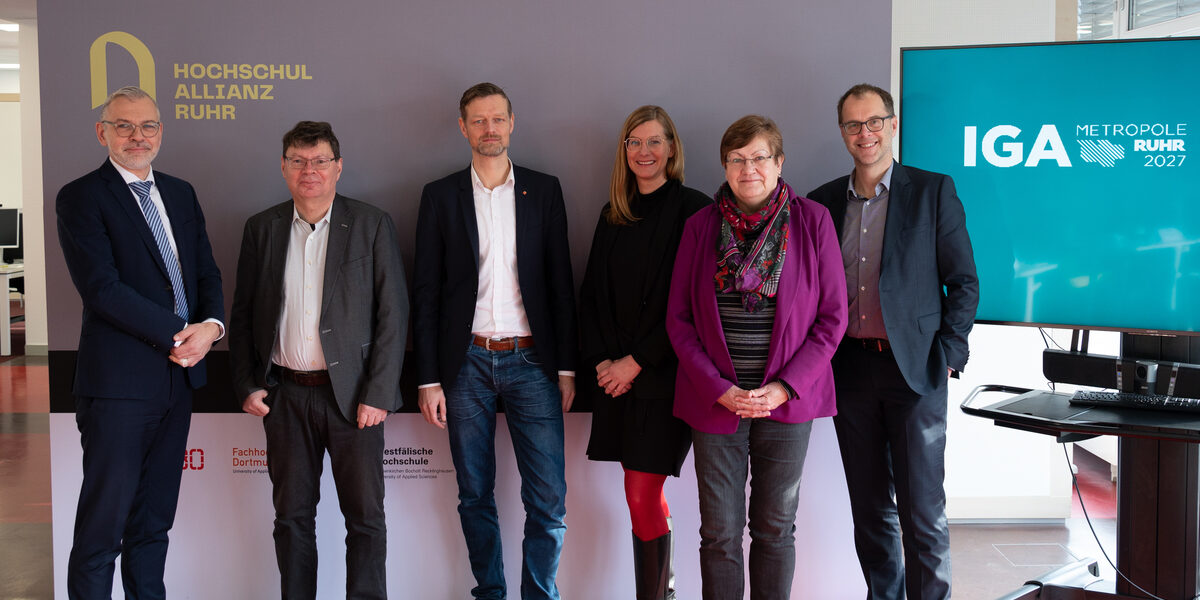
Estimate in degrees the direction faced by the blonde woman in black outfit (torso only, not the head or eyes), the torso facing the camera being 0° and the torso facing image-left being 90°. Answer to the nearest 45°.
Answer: approximately 45°

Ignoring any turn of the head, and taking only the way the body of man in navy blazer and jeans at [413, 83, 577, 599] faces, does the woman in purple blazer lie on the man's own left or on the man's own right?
on the man's own left

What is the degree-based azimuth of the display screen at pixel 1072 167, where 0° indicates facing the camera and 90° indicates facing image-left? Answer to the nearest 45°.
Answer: approximately 0°

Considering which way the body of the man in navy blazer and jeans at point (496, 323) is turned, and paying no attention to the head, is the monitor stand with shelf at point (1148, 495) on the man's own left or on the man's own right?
on the man's own left

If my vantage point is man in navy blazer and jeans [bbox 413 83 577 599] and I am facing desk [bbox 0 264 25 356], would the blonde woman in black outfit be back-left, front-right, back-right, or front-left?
back-right

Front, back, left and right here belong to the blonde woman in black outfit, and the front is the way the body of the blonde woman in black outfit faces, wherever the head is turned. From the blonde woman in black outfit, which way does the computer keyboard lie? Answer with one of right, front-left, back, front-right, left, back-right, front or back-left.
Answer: back-left

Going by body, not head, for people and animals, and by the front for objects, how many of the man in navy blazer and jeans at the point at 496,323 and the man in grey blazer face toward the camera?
2
